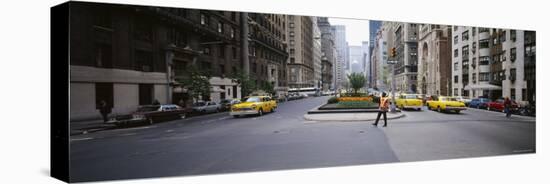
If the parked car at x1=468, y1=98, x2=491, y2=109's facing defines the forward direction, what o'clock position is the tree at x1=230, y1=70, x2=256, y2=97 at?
The tree is roughly at 9 o'clock from the parked car.

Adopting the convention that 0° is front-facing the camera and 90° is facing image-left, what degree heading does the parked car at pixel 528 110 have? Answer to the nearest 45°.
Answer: approximately 90°

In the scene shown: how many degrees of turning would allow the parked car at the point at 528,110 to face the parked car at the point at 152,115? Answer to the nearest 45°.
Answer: approximately 45° to its left

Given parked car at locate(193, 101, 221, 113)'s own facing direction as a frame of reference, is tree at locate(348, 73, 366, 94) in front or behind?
behind
